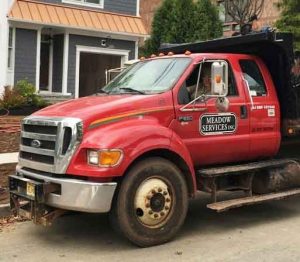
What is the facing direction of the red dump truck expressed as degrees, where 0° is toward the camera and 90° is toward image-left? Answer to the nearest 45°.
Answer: approximately 45°

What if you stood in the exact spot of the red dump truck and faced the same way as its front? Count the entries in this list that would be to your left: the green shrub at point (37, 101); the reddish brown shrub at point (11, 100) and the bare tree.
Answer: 0

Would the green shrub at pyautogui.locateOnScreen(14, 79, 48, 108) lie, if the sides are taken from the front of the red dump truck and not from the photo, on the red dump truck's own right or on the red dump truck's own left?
on the red dump truck's own right

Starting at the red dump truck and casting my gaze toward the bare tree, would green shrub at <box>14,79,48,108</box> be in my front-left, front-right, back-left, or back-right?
front-left

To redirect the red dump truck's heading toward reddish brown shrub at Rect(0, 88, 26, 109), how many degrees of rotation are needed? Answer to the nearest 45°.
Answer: approximately 90° to its right

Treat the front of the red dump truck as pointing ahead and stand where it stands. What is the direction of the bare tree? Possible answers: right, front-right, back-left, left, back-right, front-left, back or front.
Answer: back-right
